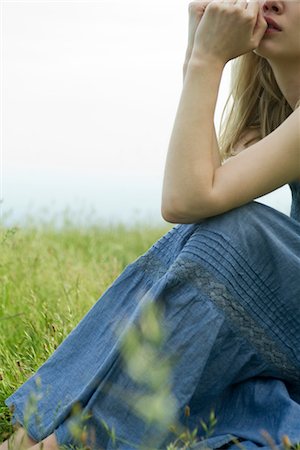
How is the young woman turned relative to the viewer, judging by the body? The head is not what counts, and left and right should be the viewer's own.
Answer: facing to the left of the viewer
